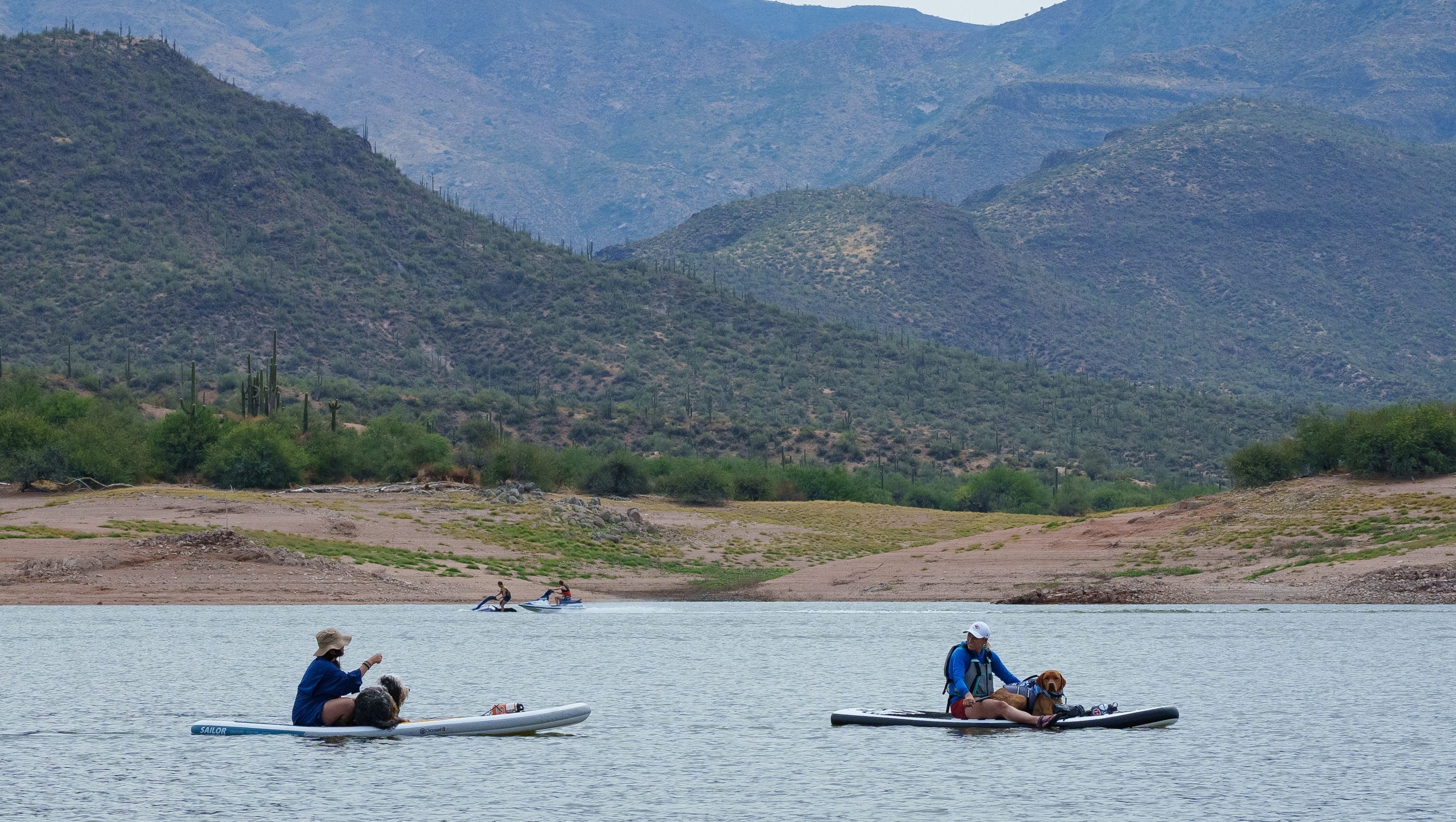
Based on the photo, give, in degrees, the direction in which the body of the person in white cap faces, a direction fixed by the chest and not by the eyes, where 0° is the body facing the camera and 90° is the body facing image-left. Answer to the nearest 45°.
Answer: approximately 315°

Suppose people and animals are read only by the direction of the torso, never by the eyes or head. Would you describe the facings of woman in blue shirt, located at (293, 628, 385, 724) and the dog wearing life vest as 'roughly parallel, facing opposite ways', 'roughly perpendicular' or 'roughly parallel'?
roughly parallel

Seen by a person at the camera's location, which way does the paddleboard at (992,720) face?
facing to the right of the viewer

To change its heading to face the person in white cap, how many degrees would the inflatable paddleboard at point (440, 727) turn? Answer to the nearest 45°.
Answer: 0° — it already faces them

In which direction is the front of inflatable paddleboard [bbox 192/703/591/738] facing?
to the viewer's right

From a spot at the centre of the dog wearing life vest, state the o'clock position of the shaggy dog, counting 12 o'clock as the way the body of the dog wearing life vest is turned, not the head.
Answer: The shaggy dog is roughly at 4 o'clock from the dog wearing life vest.

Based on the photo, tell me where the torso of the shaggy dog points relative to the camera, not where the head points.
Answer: to the viewer's right

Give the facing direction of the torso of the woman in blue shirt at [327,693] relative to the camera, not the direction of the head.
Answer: to the viewer's right
